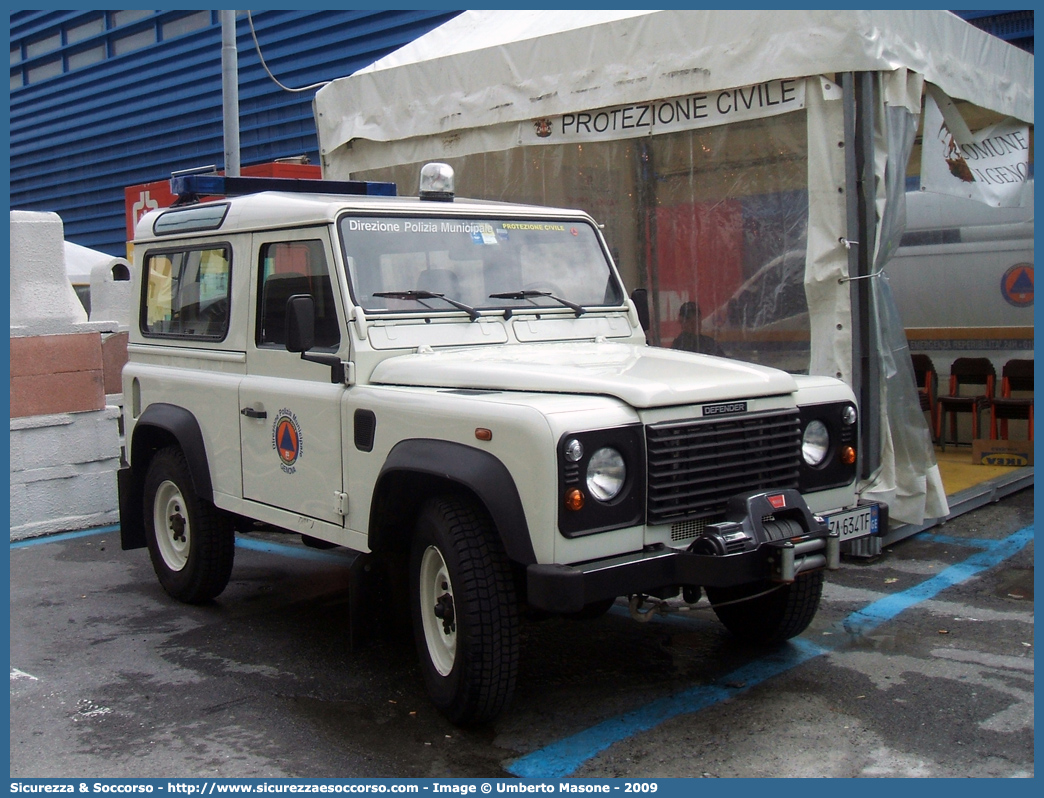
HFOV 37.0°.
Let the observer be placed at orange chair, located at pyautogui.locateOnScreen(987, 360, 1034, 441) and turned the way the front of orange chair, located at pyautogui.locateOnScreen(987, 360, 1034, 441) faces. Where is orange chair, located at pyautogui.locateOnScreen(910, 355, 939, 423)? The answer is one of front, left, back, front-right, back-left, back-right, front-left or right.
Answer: back-right

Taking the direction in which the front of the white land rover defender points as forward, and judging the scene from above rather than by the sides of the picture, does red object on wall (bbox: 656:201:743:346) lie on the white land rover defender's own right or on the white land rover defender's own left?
on the white land rover defender's own left

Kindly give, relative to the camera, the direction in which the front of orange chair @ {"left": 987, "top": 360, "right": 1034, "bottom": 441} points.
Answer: facing the viewer

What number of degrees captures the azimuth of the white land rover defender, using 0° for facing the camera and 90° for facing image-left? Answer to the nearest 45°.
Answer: approximately 315°

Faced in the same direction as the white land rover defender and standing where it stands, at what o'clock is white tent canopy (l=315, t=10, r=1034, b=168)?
The white tent canopy is roughly at 8 o'clock from the white land rover defender.

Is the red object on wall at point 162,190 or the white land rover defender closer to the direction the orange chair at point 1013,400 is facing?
the white land rover defender

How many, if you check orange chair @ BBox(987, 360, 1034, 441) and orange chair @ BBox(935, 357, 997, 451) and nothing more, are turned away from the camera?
0

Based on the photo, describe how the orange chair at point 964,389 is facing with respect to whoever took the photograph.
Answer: facing the viewer and to the left of the viewer
